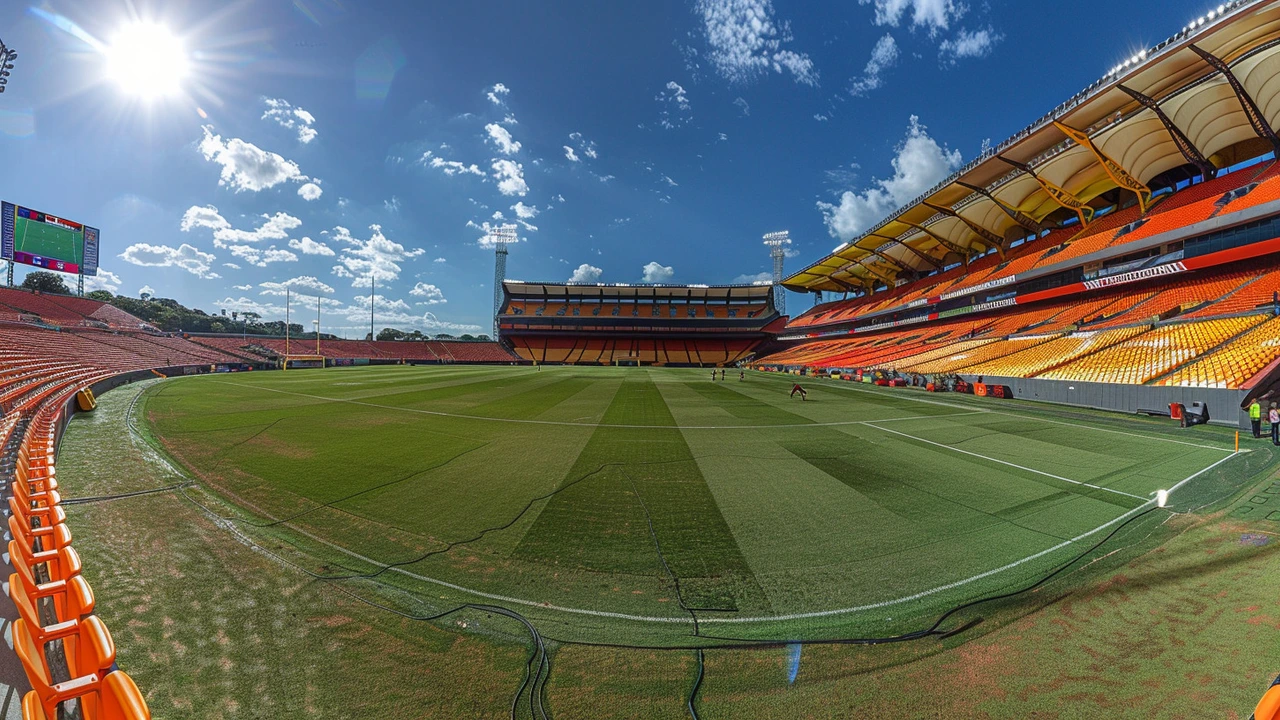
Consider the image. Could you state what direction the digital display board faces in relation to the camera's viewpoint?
facing the viewer and to the right of the viewer

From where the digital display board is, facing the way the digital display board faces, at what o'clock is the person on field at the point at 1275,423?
The person on field is roughly at 1 o'clock from the digital display board.
